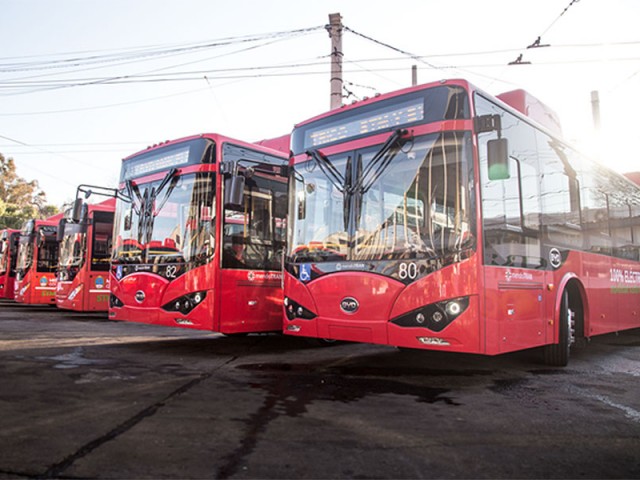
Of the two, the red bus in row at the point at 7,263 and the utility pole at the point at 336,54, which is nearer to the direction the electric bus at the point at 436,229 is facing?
the red bus in row

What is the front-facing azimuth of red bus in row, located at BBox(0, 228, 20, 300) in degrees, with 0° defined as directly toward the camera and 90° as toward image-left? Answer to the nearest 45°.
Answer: approximately 45°

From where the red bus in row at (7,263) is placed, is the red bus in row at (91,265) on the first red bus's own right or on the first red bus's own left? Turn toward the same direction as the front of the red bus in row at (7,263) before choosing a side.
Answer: on the first red bus's own left

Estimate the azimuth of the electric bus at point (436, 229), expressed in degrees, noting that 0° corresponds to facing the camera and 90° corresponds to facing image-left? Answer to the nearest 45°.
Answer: approximately 45°

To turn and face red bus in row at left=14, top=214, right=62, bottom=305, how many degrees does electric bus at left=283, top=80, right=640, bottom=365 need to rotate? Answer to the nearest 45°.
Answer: approximately 90° to its right

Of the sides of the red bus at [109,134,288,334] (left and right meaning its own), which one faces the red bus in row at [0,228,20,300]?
right

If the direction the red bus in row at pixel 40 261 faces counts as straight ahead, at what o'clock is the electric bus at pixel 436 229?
The electric bus is roughly at 10 o'clock from the red bus in row.

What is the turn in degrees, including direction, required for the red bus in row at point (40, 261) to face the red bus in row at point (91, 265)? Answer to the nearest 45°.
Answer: approximately 45° to its left

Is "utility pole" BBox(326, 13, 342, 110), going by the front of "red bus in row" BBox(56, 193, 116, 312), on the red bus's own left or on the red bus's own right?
on the red bus's own left

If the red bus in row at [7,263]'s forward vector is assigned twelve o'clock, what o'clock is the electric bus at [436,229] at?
The electric bus is roughly at 10 o'clock from the red bus in row.

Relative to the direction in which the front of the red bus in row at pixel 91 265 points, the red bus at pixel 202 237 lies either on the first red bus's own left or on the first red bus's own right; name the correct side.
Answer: on the first red bus's own left

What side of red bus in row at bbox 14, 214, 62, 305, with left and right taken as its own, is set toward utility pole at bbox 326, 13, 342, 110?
left

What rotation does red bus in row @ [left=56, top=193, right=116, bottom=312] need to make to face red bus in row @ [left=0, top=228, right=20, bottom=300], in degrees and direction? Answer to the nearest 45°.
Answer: approximately 135° to its right

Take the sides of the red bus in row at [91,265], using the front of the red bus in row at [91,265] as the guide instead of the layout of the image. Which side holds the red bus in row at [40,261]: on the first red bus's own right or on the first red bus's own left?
on the first red bus's own right

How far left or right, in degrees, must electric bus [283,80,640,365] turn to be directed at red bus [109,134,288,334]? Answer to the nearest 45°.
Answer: approximately 45° to its right
